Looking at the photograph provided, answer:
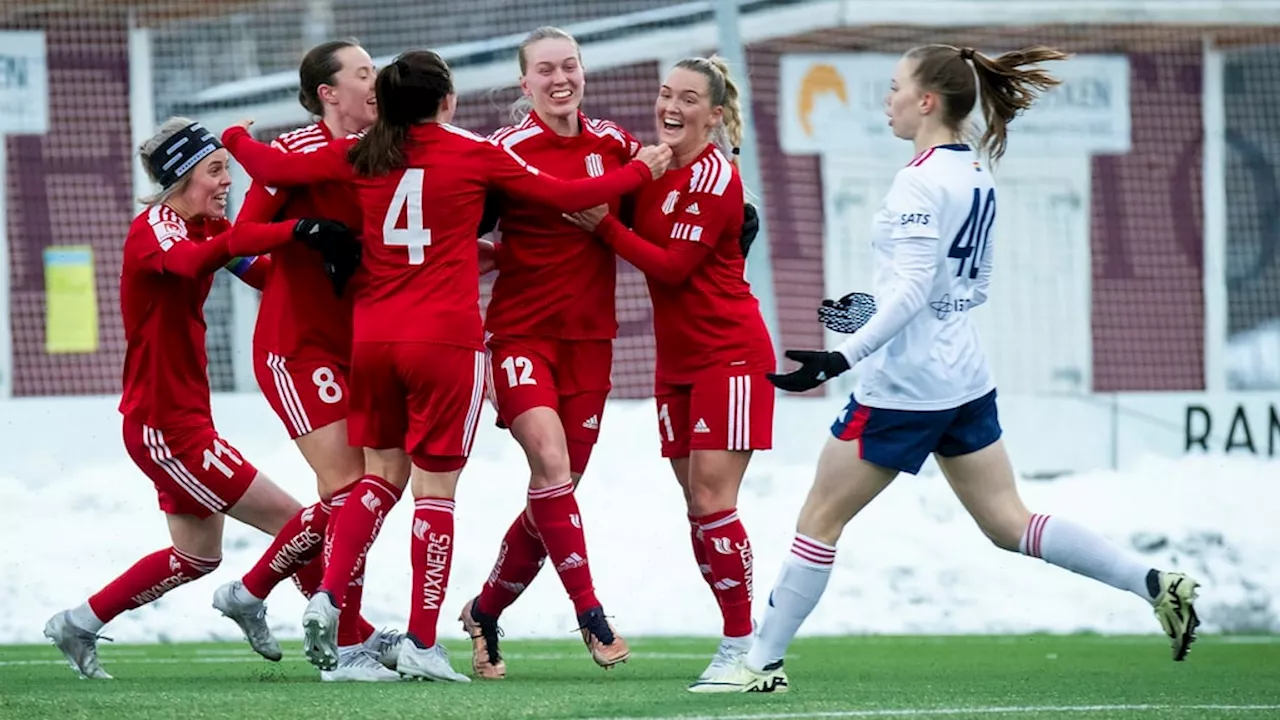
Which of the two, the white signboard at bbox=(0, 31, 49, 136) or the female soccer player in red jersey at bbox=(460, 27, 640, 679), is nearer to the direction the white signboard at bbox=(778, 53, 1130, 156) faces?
the female soccer player in red jersey

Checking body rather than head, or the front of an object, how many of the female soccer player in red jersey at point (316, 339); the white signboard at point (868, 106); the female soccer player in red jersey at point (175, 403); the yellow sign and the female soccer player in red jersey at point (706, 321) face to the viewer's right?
2

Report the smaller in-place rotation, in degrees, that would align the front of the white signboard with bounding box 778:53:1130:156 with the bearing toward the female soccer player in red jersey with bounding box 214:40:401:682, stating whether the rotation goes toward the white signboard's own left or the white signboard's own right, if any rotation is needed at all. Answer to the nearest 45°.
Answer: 0° — it already faces them

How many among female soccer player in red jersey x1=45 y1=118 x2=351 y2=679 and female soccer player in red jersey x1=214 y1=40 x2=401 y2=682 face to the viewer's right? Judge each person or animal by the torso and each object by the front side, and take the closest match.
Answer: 2

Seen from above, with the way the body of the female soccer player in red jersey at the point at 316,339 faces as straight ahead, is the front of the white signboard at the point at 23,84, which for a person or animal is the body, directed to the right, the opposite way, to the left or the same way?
to the right

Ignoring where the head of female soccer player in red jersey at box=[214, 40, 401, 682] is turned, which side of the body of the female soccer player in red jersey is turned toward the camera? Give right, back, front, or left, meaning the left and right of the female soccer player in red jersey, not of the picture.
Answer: right

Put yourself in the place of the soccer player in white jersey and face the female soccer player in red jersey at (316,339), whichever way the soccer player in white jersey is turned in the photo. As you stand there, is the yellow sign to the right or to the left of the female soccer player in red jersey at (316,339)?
right

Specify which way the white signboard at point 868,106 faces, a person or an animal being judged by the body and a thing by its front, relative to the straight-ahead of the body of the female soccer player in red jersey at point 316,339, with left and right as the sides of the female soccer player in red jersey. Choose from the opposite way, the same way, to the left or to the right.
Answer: to the right

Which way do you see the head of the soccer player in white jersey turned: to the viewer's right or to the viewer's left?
to the viewer's left

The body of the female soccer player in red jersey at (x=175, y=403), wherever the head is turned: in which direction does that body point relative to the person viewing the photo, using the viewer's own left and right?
facing to the right of the viewer

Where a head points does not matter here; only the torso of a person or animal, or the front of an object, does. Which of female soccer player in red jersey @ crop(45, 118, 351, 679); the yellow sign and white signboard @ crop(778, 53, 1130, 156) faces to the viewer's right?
the female soccer player in red jersey
